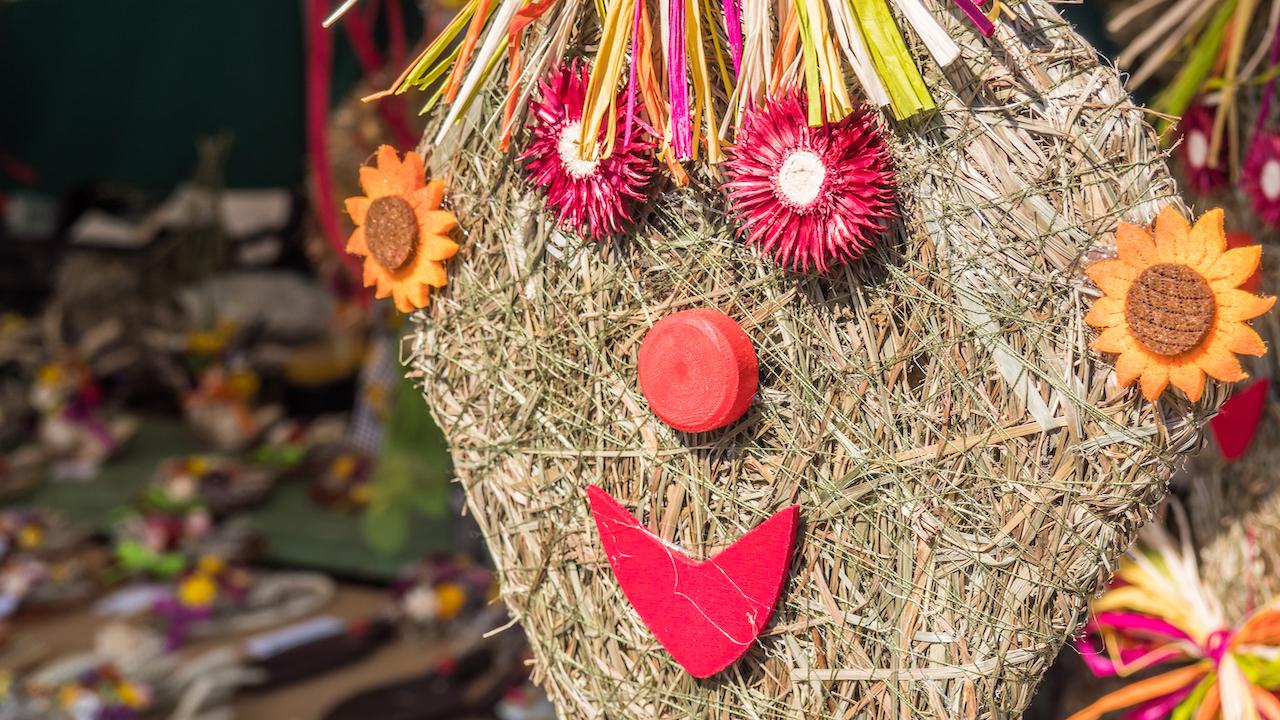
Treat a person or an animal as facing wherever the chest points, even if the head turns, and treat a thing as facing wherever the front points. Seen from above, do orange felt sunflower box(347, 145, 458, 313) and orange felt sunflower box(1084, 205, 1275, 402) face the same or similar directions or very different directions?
same or similar directions

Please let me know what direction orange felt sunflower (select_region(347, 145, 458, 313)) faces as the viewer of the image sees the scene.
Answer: facing the viewer and to the left of the viewer

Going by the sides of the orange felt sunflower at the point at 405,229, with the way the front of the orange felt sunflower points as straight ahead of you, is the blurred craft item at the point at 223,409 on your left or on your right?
on your right

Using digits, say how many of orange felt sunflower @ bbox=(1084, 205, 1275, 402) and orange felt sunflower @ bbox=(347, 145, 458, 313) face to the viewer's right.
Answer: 0

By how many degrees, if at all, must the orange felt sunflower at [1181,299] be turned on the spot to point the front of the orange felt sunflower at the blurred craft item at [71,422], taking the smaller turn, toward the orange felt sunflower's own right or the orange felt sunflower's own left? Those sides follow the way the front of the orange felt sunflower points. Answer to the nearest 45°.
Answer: approximately 135° to the orange felt sunflower's own right

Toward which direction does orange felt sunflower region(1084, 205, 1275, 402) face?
toward the camera

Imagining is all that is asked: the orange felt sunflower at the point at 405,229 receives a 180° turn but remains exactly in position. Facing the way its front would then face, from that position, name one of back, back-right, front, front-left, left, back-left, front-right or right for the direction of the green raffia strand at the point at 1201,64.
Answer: front-right
